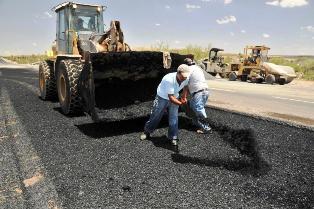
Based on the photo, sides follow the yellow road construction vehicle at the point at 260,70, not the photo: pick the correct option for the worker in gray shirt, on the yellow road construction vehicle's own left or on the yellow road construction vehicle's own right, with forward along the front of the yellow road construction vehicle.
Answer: on the yellow road construction vehicle's own right

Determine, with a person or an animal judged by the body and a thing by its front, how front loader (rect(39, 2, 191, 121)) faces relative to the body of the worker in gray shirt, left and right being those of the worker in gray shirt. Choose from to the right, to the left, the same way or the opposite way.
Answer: the opposite way

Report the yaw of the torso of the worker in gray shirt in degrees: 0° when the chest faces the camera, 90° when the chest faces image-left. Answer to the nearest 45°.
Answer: approximately 135°

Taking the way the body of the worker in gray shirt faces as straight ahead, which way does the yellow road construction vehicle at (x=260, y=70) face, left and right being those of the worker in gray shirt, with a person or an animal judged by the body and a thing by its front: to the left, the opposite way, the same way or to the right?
the opposite way

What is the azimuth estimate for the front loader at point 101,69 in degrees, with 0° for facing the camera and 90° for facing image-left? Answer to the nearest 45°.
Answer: approximately 315°

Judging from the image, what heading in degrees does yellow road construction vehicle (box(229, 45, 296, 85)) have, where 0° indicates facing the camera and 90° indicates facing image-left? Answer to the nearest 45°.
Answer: approximately 315°

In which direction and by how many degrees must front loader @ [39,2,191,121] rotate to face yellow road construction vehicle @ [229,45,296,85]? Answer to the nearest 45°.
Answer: approximately 90° to its left

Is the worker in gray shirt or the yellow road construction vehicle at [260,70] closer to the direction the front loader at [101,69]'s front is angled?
the worker in gray shirt
